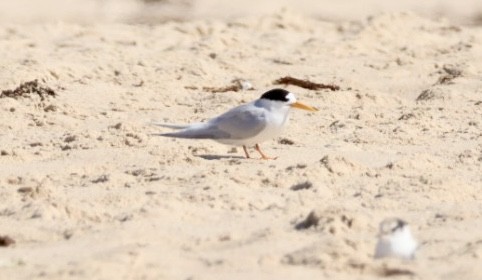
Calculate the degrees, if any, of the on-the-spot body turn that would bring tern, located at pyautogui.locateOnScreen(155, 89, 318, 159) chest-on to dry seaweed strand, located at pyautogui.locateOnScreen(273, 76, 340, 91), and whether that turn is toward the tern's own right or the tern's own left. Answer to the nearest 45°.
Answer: approximately 90° to the tern's own left

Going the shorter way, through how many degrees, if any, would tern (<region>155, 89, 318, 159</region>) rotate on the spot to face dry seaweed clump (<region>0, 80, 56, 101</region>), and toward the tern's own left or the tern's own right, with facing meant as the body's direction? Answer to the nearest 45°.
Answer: approximately 135° to the tern's own left

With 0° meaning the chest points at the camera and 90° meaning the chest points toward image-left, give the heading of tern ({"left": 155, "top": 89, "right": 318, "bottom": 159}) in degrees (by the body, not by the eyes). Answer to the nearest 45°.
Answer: approximately 270°

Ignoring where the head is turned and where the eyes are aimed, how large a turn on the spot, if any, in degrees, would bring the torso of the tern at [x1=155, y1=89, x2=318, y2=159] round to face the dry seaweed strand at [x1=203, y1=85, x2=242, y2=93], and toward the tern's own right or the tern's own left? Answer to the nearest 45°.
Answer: approximately 90° to the tern's own left
